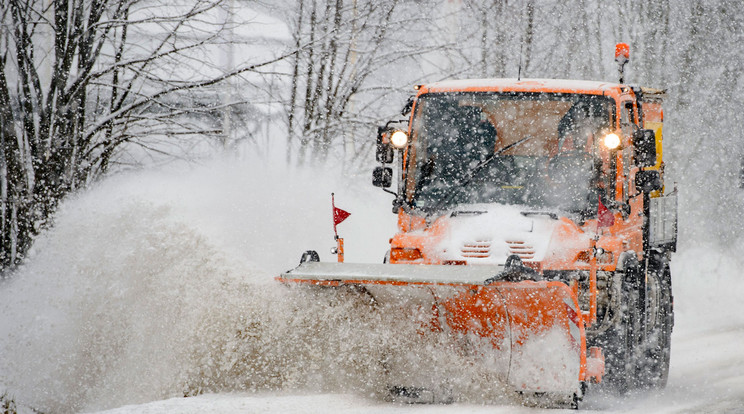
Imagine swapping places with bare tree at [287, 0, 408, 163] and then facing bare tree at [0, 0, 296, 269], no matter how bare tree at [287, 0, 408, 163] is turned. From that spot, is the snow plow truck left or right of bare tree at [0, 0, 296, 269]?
left

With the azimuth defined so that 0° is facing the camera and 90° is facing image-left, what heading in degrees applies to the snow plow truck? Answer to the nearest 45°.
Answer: approximately 0°

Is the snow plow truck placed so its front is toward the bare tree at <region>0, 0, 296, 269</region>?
no

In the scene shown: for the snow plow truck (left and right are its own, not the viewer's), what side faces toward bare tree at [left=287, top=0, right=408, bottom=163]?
back

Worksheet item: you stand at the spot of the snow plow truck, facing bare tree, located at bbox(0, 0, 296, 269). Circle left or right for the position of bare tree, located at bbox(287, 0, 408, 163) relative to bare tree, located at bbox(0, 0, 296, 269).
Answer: right
